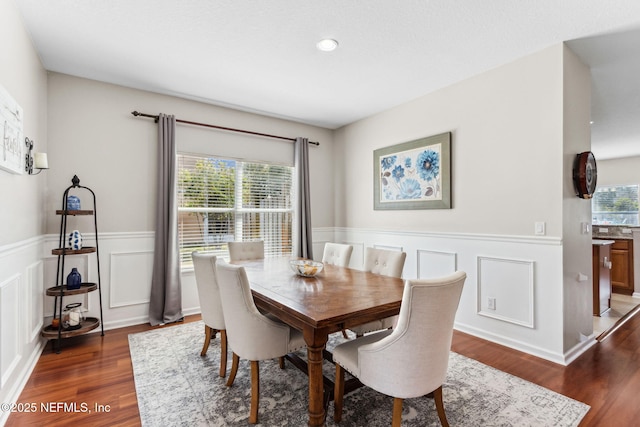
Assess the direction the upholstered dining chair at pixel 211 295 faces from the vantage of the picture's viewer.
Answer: facing away from the viewer and to the right of the viewer

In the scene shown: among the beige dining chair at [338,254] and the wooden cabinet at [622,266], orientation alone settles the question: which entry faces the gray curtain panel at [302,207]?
the wooden cabinet

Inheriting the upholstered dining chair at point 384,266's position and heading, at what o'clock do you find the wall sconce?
The wall sconce is roughly at 1 o'clock from the upholstered dining chair.

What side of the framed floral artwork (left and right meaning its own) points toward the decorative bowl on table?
front

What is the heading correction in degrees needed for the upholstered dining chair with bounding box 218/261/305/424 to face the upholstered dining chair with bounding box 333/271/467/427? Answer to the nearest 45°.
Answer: approximately 90° to its right

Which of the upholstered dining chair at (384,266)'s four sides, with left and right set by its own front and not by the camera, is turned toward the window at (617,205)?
back

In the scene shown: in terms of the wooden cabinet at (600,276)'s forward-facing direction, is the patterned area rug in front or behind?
in front

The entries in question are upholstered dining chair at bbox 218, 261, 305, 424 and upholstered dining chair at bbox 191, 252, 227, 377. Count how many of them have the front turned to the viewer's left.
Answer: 0

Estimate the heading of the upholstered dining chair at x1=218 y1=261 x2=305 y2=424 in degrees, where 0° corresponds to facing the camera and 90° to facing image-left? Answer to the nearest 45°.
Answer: approximately 225°

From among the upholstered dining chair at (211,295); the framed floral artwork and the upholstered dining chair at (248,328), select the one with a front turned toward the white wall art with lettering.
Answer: the framed floral artwork

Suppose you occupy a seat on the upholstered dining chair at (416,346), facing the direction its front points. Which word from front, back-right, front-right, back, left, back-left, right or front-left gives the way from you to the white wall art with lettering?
front-left

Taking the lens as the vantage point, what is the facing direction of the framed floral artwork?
facing the viewer and to the left of the viewer

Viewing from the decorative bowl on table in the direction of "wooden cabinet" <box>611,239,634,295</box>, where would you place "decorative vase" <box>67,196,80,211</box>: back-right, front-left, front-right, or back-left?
back-left

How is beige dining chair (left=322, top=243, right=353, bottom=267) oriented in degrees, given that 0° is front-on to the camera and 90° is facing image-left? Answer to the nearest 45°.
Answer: approximately 45°

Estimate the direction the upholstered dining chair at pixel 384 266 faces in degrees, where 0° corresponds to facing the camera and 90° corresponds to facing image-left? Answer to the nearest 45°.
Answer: approximately 45°

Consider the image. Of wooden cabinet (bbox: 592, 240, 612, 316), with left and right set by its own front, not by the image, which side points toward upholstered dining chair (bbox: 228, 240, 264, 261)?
front

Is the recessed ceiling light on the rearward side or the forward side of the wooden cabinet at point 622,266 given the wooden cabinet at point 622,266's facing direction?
on the forward side
